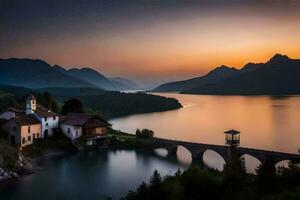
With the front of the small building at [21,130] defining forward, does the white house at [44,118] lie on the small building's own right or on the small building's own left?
on the small building's own left

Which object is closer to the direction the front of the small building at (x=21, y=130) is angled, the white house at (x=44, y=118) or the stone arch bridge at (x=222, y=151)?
the stone arch bridge

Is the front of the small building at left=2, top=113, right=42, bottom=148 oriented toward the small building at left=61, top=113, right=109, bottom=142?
no

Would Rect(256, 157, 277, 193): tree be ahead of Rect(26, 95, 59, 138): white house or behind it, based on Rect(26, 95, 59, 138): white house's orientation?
ahead

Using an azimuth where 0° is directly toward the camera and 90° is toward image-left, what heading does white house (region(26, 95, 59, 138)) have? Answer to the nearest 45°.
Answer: approximately 315°

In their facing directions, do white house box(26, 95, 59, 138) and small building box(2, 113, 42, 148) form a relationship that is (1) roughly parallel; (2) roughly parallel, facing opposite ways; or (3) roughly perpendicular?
roughly parallel

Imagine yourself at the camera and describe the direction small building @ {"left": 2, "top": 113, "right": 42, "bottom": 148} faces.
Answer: facing the viewer and to the right of the viewer

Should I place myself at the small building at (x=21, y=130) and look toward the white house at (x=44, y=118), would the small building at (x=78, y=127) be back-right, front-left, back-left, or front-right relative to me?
front-right

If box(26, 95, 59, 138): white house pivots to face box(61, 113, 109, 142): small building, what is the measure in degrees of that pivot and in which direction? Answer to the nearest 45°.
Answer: approximately 45° to its left

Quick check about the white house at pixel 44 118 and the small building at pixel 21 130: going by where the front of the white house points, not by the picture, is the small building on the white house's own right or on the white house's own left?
on the white house's own right

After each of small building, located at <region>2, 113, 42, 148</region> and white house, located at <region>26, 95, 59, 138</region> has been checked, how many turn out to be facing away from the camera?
0
